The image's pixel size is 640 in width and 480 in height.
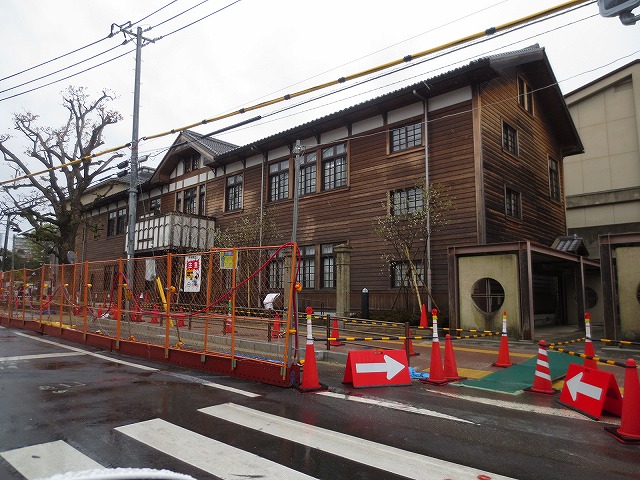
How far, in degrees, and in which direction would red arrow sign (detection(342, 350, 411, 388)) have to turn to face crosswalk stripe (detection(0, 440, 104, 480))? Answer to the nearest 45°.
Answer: approximately 45° to its right

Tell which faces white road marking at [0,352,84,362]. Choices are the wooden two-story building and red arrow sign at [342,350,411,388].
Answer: the wooden two-story building

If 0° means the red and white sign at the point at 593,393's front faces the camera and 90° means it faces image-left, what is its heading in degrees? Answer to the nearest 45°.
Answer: approximately 45°

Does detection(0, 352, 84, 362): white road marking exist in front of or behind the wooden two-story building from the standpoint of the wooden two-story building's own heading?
in front

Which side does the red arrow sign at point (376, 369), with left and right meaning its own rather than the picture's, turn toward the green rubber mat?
left

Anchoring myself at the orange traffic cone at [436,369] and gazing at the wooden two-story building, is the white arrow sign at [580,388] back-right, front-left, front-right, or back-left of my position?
back-right

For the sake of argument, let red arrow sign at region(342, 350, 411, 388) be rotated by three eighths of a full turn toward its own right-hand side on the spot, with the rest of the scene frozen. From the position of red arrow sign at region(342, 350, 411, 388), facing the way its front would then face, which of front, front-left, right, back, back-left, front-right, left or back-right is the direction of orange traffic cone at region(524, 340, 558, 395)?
back-right

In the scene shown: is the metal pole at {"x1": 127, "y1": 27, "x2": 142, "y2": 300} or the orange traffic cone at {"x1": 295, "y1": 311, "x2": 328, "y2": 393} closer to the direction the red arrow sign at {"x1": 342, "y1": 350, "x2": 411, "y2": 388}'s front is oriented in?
the orange traffic cone

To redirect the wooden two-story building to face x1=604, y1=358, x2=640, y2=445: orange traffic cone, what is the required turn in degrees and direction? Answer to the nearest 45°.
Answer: approximately 45° to its left

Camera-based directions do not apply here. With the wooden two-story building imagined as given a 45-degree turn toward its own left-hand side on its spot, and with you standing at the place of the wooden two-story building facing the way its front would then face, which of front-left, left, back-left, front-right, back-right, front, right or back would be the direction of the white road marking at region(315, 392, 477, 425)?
front

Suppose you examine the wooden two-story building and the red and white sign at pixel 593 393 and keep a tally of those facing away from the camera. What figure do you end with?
0

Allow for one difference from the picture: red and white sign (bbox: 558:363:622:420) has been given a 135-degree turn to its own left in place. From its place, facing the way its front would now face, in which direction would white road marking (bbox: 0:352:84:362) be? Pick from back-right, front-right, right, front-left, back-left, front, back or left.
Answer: back

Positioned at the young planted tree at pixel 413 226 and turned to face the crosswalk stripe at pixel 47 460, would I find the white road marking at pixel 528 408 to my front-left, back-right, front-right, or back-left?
front-left

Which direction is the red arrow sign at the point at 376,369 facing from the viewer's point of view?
toward the camera

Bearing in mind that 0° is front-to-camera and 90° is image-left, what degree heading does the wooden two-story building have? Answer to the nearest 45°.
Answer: approximately 45°
